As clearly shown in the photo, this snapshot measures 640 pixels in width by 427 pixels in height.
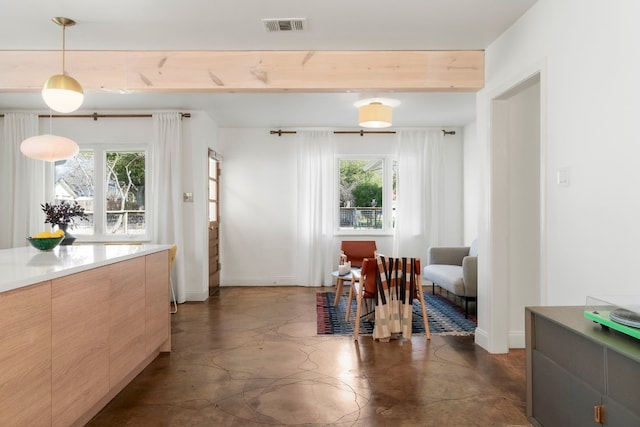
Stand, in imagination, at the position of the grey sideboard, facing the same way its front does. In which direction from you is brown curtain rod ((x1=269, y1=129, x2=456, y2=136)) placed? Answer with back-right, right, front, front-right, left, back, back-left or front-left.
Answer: right

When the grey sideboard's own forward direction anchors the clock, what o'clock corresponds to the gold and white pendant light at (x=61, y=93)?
The gold and white pendant light is roughly at 1 o'clock from the grey sideboard.

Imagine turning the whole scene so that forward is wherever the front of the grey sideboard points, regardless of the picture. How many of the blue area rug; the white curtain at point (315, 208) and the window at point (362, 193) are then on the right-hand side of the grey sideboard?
3

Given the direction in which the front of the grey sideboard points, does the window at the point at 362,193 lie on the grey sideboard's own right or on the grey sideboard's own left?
on the grey sideboard's own right

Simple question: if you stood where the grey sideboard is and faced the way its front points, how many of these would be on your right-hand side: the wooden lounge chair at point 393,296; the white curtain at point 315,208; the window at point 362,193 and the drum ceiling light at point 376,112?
4

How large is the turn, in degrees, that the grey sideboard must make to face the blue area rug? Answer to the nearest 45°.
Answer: approximately 90° to its right

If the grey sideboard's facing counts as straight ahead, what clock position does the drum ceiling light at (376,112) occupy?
The drum ceiling light is roughly at 3 o'clock from the grey sideboard.

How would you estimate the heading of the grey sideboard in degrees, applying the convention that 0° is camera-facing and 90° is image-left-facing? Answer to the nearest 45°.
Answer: approximately 45°

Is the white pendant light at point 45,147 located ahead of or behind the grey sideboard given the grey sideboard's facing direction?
ahead

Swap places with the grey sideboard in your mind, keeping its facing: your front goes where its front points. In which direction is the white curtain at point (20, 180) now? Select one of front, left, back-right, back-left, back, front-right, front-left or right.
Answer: front-right

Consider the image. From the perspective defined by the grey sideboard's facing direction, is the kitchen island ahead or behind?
ahead

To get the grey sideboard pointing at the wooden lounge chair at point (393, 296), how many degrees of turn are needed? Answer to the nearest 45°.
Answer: approximately 90° to its right

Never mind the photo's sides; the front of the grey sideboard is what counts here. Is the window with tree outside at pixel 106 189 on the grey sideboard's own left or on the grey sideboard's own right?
on the grey sideboard's own right

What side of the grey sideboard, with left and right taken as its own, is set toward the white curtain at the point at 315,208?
right

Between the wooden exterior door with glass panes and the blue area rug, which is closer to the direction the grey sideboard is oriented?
the wooden exterior door with glass panes
